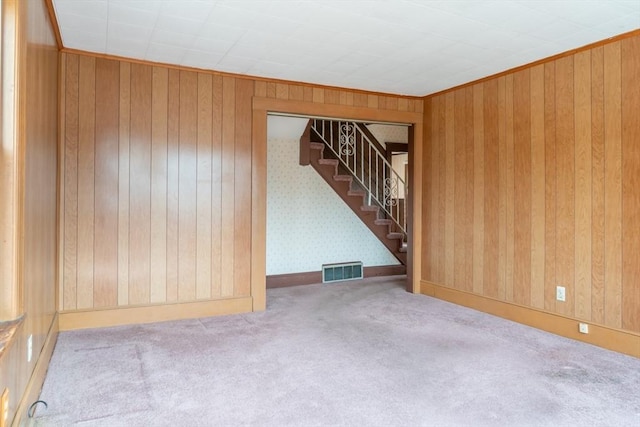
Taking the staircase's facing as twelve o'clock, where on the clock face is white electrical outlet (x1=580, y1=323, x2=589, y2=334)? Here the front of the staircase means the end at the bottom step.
The white electrical outlet is roughly at 2 o'clock from the staircase.

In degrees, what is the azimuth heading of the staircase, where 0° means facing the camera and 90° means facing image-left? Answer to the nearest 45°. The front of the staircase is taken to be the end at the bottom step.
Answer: approximately 270°
